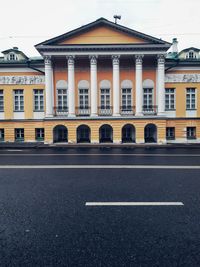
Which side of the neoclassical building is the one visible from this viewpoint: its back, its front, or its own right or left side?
front
